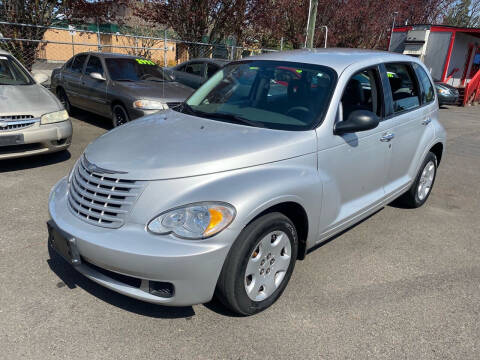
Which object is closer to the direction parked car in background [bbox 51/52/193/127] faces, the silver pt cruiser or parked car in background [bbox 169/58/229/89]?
the silver pt cruiser

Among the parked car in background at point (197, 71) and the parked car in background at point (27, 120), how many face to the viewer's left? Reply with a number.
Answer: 0

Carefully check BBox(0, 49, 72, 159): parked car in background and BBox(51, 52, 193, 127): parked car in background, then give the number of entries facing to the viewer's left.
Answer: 0

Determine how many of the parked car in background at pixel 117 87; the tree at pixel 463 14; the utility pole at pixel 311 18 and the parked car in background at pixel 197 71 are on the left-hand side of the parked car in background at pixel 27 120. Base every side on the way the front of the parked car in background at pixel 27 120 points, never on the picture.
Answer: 4

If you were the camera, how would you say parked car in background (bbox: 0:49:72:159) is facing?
facing the viewer and to the right of the viewer

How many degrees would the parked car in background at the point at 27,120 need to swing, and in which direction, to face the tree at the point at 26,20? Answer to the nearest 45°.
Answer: approximately 135° to its left

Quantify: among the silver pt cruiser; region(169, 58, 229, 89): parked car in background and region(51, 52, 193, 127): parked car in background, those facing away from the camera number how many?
0

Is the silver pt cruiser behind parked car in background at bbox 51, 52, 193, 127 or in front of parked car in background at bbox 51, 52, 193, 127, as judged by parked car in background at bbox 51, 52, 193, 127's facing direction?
in front

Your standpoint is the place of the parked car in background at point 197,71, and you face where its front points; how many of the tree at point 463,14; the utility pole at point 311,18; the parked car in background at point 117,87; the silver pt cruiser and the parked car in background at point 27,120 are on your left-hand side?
2

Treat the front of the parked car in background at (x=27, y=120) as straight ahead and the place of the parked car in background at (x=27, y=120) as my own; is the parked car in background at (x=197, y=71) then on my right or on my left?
on my left

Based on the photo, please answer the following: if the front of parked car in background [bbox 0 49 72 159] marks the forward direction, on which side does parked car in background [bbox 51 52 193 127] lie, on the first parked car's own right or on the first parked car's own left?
on the first parked car's own left

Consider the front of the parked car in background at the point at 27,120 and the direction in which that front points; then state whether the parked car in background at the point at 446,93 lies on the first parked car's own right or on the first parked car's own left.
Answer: on the first parked car's own left

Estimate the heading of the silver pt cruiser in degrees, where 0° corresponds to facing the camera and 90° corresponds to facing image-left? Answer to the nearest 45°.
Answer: approximately 45°

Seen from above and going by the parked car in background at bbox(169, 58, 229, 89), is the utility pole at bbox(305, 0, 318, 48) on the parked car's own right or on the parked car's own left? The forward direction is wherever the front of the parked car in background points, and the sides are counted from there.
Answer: on the parked car's own left

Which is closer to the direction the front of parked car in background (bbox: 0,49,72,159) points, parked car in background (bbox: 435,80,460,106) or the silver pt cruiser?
the silver pt cruiser

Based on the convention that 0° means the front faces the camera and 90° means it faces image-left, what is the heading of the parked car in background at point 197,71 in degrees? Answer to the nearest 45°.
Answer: approximately 315°

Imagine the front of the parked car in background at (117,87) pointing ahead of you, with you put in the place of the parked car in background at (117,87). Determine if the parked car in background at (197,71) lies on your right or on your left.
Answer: on your left

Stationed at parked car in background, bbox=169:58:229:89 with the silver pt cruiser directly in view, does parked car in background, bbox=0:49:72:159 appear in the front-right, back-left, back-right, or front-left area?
front-right

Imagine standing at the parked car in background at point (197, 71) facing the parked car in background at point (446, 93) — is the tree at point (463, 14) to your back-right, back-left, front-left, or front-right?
front-left
